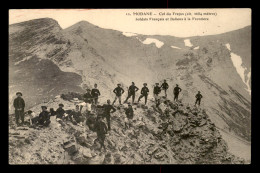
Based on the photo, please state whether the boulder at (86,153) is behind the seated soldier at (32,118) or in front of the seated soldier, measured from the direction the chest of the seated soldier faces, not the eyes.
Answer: in front

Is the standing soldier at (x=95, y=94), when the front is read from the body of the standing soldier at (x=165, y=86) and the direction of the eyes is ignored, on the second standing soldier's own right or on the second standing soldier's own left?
on the second standing soldier's own right

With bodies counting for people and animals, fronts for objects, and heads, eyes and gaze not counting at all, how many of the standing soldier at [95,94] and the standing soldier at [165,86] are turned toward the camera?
2

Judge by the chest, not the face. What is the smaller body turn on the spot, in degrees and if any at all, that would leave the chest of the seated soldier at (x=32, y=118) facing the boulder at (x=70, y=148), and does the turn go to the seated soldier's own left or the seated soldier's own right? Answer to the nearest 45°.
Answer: approximately 45° to the seated soldier's own left
